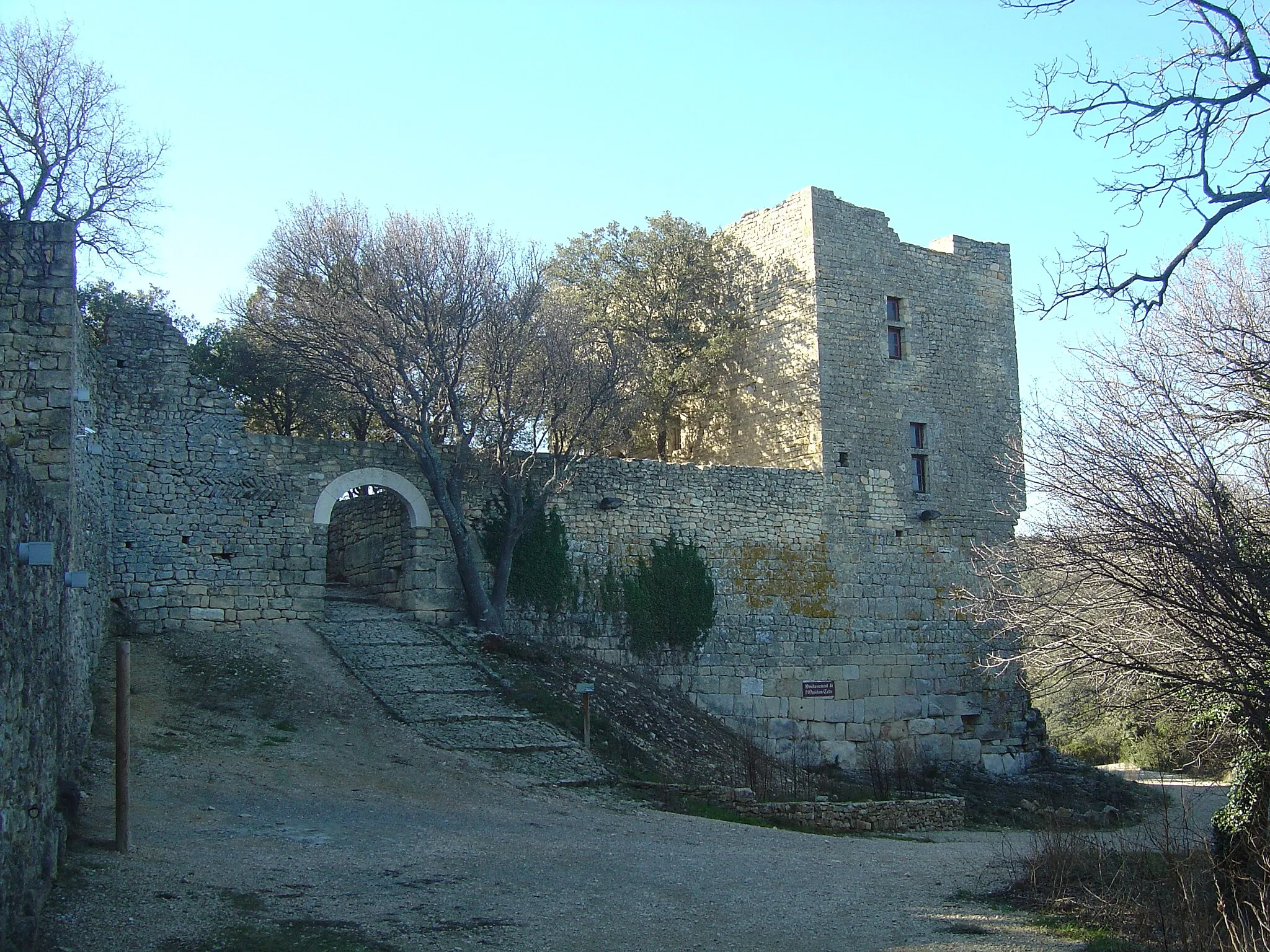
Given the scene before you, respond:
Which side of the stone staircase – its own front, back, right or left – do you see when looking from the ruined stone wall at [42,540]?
right

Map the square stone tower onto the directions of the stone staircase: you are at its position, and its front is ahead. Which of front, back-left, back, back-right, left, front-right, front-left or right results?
left

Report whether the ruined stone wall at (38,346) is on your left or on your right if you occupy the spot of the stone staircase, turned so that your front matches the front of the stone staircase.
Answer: on your right

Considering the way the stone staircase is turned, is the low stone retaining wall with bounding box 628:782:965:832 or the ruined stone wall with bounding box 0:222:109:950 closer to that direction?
the low stone retaining wall

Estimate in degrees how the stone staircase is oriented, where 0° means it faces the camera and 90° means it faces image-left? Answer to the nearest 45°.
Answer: approximately 315°

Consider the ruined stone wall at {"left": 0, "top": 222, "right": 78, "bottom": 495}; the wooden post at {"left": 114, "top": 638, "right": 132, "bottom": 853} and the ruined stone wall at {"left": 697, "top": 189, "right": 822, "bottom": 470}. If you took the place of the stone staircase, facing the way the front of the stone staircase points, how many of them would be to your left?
1

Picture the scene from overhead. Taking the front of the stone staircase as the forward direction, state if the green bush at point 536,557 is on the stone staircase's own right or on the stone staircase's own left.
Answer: on the stone staircase's own left

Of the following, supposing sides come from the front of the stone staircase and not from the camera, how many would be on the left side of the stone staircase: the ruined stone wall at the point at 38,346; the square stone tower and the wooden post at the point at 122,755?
1

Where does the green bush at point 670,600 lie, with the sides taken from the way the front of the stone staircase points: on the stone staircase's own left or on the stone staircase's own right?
on the stone staircase's own left

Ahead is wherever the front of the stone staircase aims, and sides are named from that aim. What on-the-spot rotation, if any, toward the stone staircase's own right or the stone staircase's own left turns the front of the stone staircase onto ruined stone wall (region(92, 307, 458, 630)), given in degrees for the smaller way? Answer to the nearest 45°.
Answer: approximately 180°

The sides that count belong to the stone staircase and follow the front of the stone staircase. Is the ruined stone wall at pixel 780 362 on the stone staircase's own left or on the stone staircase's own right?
on the stone staircase's own left
